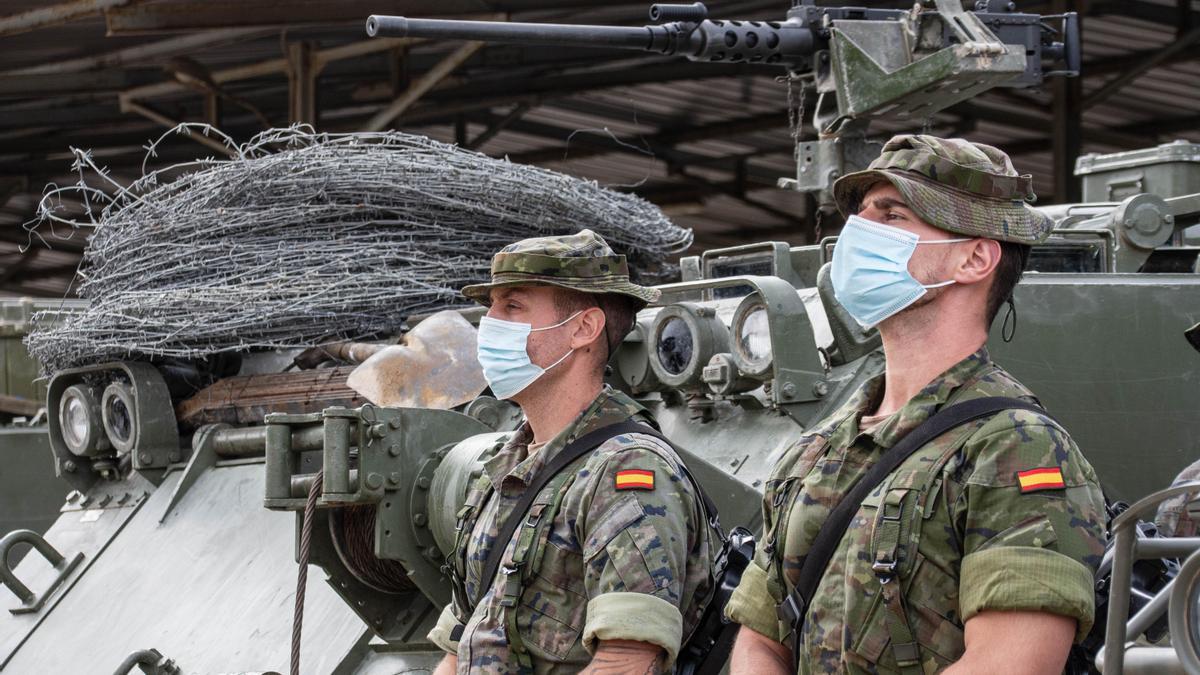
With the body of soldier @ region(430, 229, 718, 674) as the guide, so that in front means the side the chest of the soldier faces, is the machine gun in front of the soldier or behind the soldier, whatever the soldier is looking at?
behind

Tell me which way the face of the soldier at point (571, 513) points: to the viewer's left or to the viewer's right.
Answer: to the viewer's left

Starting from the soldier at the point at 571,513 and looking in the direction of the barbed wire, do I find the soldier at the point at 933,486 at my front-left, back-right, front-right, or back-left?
back-right

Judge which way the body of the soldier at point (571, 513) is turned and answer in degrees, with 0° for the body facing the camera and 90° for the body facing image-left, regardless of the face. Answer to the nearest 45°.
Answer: approximately 45°

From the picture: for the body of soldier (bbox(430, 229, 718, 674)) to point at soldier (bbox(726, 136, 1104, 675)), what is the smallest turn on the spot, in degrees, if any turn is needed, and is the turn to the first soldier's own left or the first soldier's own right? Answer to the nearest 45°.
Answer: approximately 90° to the first soldier's own left

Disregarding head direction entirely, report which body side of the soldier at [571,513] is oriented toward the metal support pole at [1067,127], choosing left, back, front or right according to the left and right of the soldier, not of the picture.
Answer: back

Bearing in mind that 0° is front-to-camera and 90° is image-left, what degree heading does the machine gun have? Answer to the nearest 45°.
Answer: approximately 90°

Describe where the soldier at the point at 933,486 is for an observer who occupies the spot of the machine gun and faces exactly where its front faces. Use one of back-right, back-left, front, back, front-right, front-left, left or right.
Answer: left

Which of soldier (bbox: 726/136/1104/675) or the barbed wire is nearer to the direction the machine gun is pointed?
the barbed wire

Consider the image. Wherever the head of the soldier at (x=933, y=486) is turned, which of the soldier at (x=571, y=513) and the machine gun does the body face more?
the soldier

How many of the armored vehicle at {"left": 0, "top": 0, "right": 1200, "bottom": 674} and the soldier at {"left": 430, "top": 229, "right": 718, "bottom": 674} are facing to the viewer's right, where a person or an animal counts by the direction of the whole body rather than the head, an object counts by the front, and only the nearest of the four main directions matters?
0
